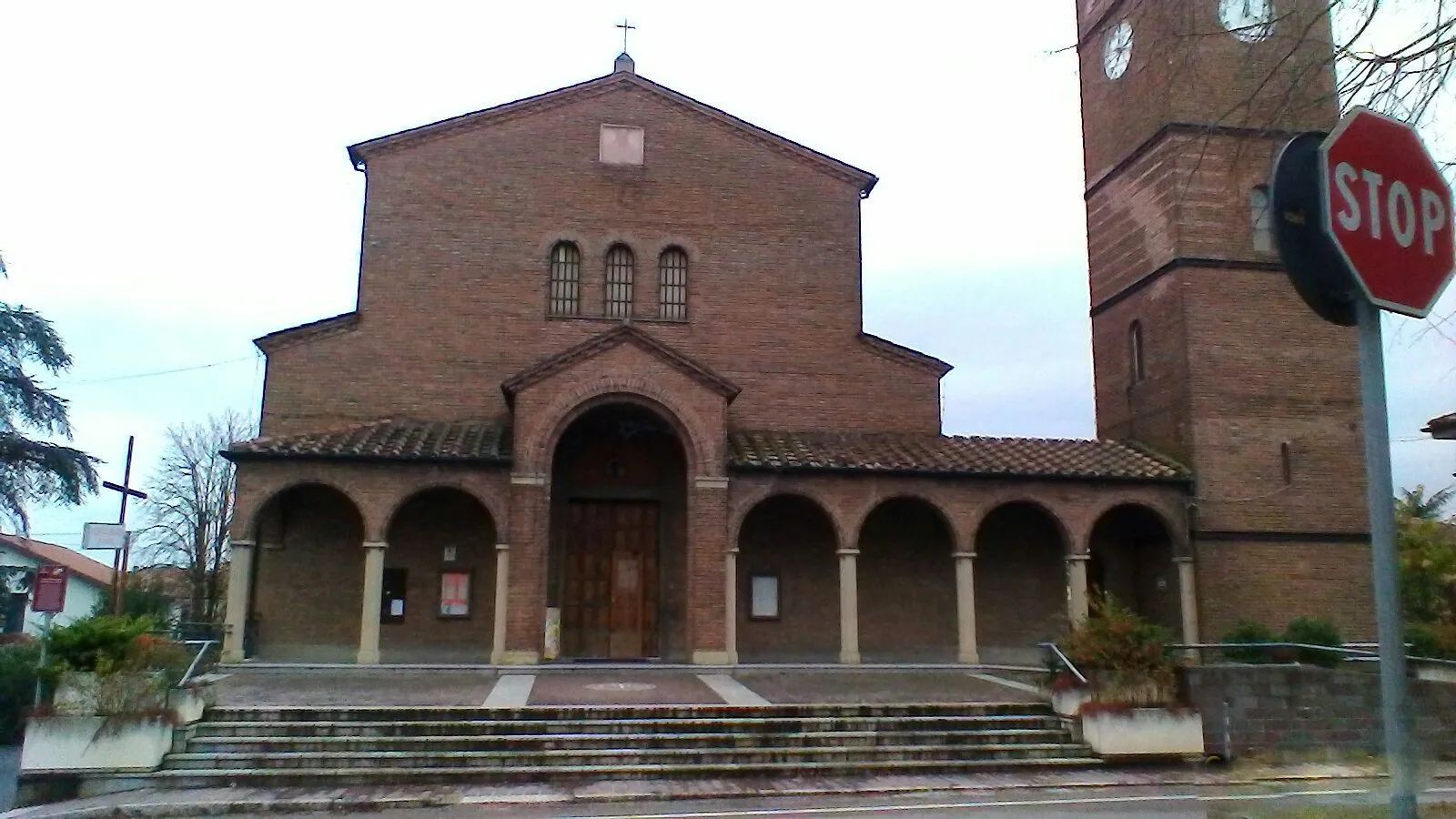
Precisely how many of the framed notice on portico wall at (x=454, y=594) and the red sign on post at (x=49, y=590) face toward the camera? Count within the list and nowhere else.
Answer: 2

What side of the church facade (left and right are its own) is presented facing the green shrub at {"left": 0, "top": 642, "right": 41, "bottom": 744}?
right

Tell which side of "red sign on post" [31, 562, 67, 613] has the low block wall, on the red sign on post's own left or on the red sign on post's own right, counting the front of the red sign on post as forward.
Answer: on the red sign on post's own left

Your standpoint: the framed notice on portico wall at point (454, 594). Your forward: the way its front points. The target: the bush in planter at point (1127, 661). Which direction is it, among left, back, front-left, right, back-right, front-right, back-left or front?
front-left

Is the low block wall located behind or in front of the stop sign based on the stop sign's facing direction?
behind

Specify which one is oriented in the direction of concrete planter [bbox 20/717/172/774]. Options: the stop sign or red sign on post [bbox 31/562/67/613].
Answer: the red sign on post

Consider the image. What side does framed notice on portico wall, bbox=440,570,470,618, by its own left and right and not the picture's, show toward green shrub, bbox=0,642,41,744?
right

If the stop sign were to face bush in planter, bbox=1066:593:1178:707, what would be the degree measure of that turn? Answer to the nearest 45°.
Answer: approximately 135° to its left

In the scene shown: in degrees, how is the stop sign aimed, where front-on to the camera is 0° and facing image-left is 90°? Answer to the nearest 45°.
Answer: approximately 315°

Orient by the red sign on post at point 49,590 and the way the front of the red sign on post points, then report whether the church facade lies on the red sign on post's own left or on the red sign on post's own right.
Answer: on the red sign on post's own left

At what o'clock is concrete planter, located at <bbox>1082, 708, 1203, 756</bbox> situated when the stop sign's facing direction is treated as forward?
The concrete planter is roughly at 7 o'clock from the stop sign.

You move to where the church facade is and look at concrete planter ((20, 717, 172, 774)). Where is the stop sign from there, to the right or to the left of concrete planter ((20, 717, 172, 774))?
left
